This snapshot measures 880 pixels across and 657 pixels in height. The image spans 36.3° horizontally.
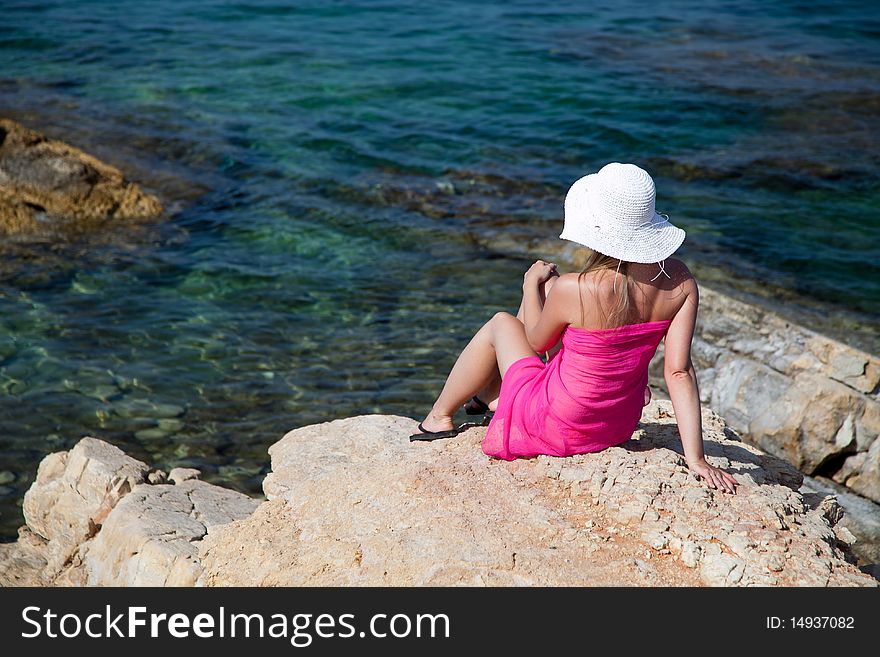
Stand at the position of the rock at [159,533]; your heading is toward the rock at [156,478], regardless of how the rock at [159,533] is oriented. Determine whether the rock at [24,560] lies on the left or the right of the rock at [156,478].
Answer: left

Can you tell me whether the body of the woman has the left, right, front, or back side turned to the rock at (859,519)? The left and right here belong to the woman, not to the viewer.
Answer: right

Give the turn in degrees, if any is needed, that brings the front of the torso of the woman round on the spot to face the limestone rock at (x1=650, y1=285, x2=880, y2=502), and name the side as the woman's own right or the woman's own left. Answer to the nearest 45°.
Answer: approximately 90° to the woman's own right

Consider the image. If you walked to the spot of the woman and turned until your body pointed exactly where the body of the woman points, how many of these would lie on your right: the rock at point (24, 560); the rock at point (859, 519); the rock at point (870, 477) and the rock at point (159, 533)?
2

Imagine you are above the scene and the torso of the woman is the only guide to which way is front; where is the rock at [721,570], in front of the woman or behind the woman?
behind

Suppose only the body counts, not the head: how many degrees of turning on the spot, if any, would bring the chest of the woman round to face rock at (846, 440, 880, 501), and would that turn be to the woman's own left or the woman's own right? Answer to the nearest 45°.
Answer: approximately 90° to the woman's own right

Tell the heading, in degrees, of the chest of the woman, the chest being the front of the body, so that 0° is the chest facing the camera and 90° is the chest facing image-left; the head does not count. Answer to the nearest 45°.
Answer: approximately 135°

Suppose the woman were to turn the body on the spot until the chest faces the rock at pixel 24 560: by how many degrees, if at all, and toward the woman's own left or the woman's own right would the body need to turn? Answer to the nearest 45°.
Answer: approximately 45° to the woman's own left

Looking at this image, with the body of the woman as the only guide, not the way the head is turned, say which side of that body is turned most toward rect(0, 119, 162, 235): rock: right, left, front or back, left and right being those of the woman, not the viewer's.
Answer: front

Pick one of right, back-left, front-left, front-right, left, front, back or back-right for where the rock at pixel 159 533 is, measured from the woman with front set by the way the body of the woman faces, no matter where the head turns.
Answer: front-left
